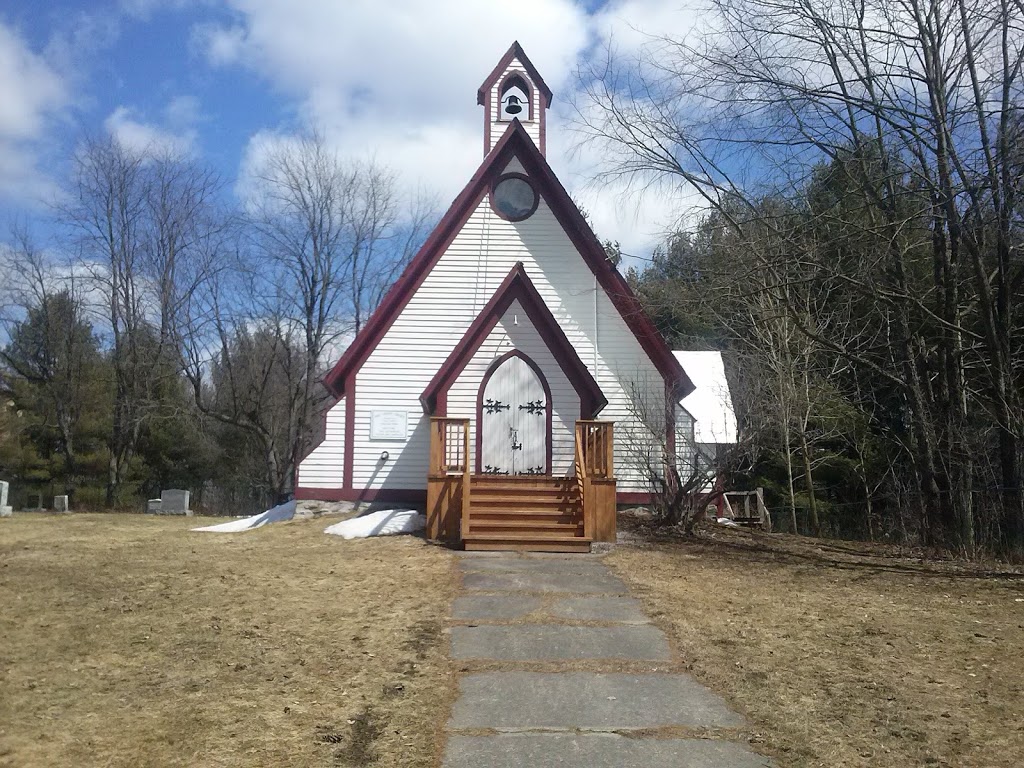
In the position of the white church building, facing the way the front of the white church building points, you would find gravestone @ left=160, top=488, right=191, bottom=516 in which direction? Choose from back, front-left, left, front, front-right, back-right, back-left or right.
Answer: back-right

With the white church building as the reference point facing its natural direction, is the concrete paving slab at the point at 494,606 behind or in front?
in front

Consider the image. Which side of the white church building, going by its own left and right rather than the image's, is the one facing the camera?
front

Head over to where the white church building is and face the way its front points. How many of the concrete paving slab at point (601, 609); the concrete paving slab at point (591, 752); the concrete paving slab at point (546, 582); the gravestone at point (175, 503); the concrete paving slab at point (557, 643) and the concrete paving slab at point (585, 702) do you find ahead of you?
5

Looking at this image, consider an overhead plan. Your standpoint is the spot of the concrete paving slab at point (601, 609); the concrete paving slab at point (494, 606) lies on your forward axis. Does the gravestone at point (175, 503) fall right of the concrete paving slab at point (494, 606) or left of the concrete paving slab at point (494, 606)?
right

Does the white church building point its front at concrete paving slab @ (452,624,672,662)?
yes

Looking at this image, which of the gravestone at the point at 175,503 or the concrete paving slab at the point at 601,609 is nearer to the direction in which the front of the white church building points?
the concrete paving slab

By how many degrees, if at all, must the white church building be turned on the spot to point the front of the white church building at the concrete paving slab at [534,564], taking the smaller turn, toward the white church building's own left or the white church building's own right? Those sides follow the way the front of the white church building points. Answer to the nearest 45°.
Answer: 0° — it already faces it

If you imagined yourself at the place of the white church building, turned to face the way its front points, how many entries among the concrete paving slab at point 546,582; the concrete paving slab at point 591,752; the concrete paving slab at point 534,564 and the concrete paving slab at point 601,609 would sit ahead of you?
4

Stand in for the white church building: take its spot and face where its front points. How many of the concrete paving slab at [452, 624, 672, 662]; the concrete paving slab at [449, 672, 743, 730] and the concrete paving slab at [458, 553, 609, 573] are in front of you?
3

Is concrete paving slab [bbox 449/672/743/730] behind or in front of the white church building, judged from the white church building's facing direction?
in front

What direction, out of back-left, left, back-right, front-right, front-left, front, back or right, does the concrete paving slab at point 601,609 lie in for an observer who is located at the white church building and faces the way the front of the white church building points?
front

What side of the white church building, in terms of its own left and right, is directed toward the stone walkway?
front

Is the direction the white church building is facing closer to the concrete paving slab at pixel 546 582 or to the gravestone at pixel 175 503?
the concrete paving slab

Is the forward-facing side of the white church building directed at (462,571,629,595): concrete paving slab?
yes

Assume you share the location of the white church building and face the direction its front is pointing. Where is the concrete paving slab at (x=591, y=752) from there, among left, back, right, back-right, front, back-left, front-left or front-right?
front
